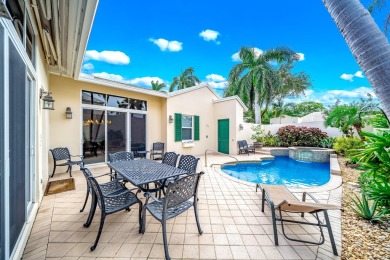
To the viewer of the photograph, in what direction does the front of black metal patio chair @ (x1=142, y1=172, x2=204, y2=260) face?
facing away from the viewer and to the left of the viewer

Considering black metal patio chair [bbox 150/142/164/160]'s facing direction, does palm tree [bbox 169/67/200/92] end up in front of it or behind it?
behind

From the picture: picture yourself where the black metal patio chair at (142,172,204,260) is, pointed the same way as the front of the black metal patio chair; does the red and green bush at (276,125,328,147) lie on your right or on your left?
on your right

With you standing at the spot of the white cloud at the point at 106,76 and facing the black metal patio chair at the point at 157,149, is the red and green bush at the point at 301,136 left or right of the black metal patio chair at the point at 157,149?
left

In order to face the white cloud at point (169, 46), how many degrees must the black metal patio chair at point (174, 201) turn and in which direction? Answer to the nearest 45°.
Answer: approximately 45° to its right

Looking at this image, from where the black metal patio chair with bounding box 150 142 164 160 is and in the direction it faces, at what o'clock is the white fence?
The white fence is roughly at 7 o'clock from the black metal patio chair.

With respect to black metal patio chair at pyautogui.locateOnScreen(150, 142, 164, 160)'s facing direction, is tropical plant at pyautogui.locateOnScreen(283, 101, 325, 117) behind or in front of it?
behind

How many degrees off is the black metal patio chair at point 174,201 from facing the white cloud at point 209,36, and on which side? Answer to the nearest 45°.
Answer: approximately 45° to its right
